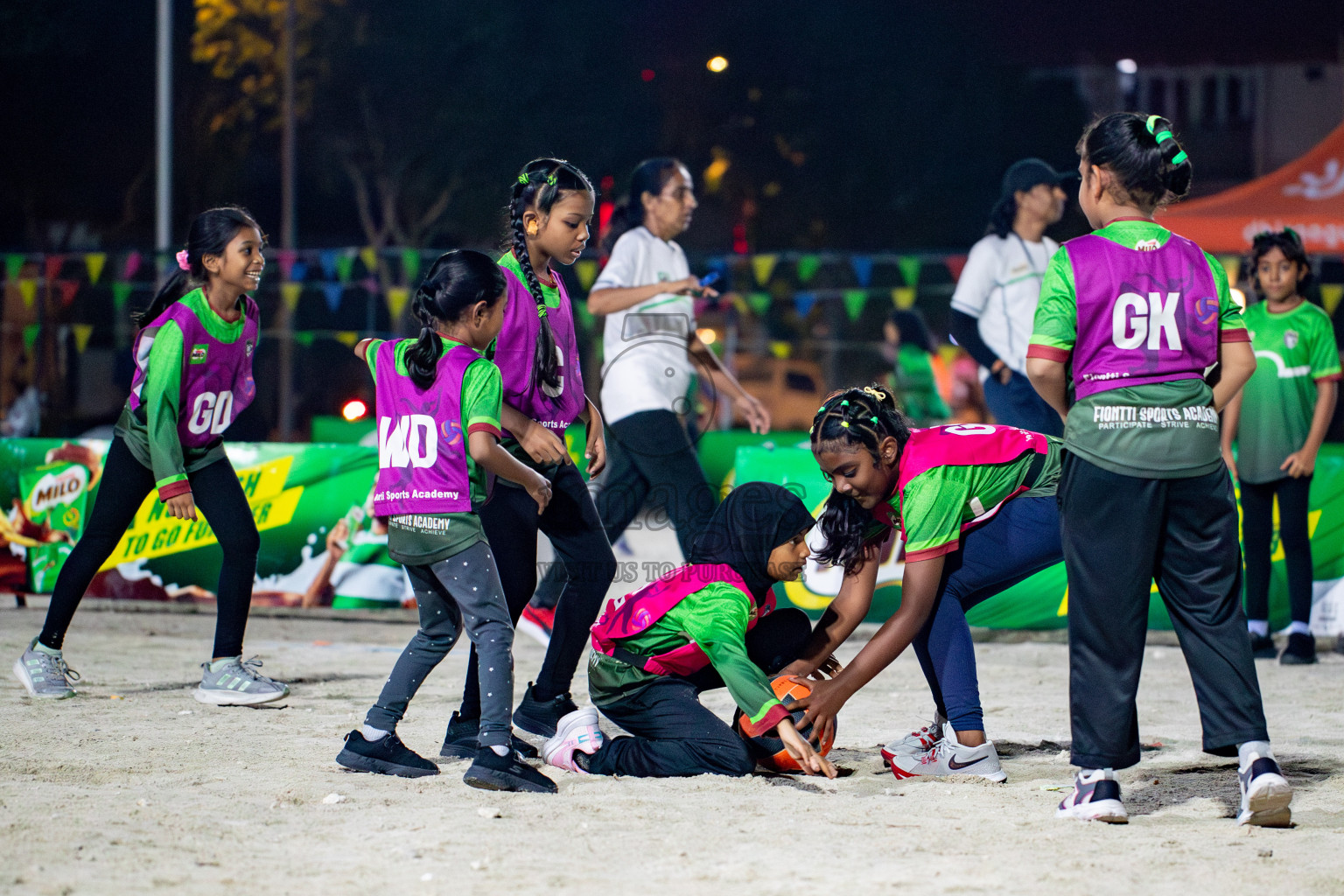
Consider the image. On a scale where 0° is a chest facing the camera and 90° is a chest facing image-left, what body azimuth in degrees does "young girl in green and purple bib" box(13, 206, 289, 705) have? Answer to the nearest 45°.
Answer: approximately 315°

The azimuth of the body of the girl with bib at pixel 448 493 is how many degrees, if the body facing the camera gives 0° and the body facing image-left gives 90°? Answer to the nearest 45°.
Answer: approximately 225°

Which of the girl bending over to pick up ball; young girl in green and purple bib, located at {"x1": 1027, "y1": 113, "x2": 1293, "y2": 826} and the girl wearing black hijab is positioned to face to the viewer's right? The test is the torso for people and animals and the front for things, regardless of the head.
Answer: the girl wearing black hijab

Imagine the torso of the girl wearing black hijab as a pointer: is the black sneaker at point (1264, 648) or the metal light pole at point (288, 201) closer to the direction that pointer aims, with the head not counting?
the black sneaker

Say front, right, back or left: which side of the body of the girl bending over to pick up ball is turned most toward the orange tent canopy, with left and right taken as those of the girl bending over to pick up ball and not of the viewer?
right

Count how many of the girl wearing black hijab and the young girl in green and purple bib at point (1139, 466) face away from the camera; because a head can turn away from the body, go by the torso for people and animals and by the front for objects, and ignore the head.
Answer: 1

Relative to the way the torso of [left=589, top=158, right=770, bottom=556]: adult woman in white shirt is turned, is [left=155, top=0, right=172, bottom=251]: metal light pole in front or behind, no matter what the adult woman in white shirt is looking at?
behind

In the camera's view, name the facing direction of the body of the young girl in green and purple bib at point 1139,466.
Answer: away from the camera

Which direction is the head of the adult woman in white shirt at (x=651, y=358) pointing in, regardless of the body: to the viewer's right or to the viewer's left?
to the viewer's right

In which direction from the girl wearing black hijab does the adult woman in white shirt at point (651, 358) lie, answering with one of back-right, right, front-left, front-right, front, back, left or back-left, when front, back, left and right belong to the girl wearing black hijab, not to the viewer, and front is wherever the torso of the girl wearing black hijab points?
left

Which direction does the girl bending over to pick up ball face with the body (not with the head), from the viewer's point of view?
to the viewer's left

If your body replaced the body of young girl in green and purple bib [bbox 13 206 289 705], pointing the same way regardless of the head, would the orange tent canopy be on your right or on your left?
on your left

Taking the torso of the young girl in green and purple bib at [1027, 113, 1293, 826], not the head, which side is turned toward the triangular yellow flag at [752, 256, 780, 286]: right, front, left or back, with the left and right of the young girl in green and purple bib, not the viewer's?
front

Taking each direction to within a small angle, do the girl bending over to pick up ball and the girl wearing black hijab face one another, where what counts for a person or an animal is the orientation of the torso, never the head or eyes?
yes

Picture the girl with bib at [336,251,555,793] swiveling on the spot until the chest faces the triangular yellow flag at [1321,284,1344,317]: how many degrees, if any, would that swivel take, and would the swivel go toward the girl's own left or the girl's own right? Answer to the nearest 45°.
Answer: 0° — they already face it

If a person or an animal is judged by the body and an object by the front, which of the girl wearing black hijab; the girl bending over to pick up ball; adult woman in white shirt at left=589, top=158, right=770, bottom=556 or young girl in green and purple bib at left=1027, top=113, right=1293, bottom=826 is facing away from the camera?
the young girl in green and purple bib

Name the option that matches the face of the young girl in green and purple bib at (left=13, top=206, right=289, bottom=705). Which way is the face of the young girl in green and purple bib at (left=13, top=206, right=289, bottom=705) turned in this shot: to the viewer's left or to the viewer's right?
to the viewer's right

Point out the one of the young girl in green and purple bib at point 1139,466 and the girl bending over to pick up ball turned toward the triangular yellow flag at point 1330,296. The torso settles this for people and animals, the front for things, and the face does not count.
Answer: the young girl in green and purple bib
